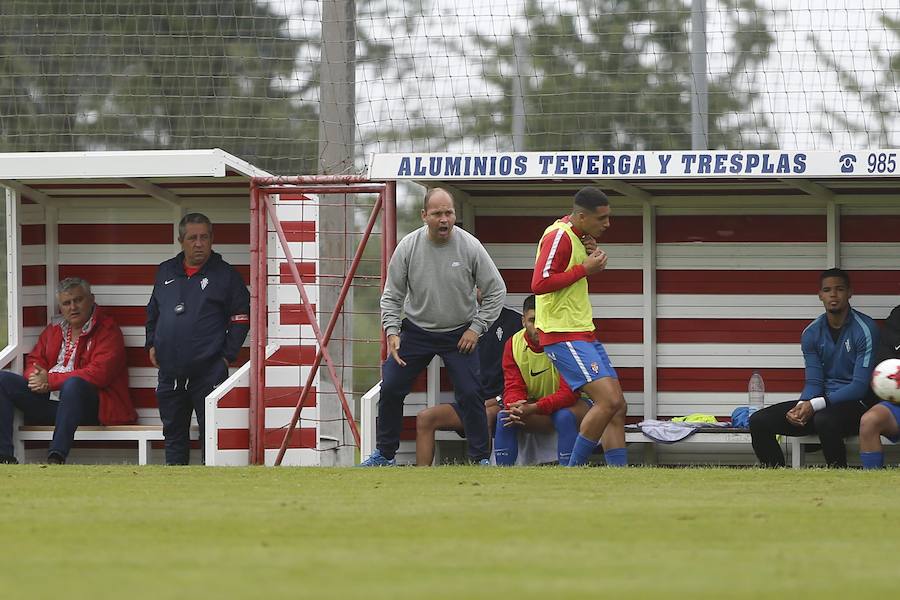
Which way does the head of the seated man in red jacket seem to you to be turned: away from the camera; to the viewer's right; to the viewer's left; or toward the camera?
toward the camera

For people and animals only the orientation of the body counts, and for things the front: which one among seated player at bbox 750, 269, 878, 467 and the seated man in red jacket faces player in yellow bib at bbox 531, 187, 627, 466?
the seated player

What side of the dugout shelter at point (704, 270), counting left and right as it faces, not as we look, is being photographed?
front

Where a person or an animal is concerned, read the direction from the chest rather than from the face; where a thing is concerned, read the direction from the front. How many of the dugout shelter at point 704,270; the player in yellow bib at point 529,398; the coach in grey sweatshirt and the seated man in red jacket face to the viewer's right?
0

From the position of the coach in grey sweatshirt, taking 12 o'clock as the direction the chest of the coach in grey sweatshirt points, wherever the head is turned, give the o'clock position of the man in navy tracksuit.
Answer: The man in navy tracksuit is roughly at 4 o'clock from the coach in grey sweatshirt.

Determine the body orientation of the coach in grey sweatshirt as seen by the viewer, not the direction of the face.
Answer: toward the camera

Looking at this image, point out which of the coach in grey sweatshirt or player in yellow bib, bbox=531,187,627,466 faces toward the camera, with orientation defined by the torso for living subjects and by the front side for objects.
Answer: the coach in grey sweatshirt

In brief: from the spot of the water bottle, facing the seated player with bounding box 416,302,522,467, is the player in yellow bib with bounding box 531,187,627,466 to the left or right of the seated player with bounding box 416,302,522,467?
left

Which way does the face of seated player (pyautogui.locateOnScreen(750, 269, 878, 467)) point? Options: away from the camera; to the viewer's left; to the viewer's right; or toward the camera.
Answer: toward the camera
